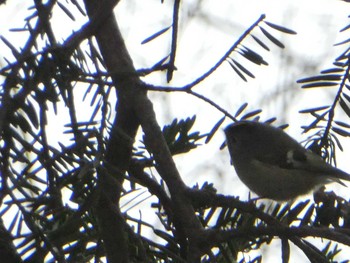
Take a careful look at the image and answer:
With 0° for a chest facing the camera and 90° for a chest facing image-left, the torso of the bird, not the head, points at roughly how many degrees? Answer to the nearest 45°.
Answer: approximately 90°
